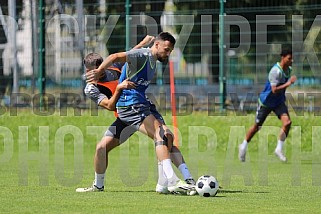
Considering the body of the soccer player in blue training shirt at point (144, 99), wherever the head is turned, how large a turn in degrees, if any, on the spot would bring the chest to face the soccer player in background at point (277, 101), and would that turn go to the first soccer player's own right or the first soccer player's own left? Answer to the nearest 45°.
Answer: approximately 90° to the first soccer player's own left
